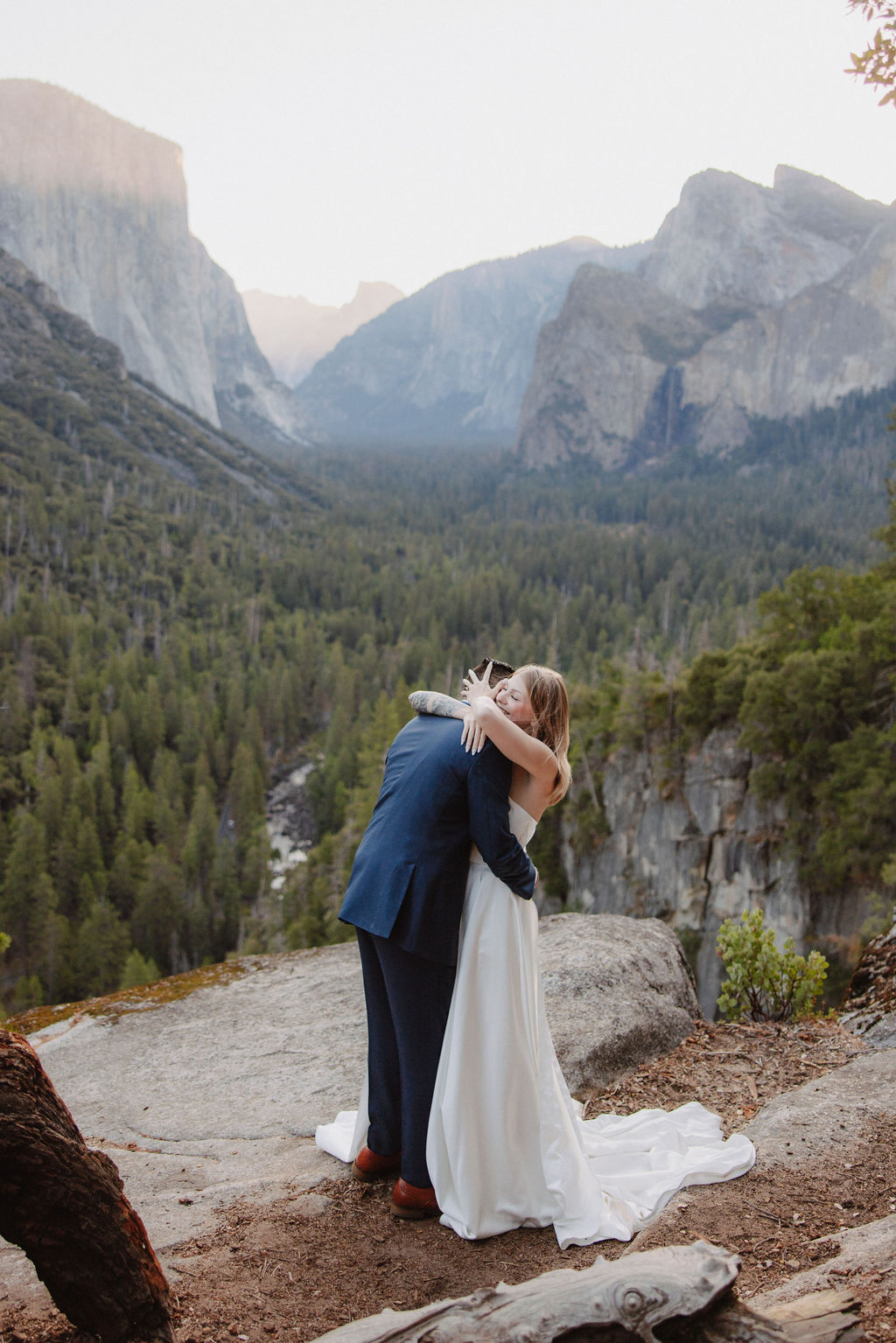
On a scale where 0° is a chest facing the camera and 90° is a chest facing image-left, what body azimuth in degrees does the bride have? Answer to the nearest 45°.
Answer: approximately 90°

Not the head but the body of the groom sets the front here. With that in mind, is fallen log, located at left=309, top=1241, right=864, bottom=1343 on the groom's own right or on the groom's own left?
on the groom's own right

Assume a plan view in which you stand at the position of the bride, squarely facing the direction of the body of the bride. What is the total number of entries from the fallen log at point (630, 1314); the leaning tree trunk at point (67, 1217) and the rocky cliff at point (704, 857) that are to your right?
1

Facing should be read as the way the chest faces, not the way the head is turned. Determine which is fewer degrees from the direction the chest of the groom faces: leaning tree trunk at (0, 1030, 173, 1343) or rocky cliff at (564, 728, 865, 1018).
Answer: the rocky cliff

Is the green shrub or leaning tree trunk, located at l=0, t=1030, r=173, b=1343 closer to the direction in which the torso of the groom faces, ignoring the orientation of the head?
the green shrub

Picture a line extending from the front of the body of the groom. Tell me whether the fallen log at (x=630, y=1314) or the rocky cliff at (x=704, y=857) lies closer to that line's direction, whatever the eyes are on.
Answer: the rocky cliff

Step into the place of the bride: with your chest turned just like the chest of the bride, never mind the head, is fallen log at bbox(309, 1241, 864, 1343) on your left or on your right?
on your left

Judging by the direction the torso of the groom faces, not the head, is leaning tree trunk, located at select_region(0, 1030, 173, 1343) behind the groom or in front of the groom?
behind

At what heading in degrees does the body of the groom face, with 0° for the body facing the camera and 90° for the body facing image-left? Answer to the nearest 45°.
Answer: approximately 225°

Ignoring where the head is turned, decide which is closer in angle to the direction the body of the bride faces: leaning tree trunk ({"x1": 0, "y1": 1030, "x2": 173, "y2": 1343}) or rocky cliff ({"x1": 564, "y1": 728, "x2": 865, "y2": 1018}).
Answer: the leaning tree trunk

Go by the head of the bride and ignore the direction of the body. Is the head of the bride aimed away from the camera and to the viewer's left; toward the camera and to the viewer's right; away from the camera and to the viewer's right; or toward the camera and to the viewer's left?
toward the camera and to the viewer's left
